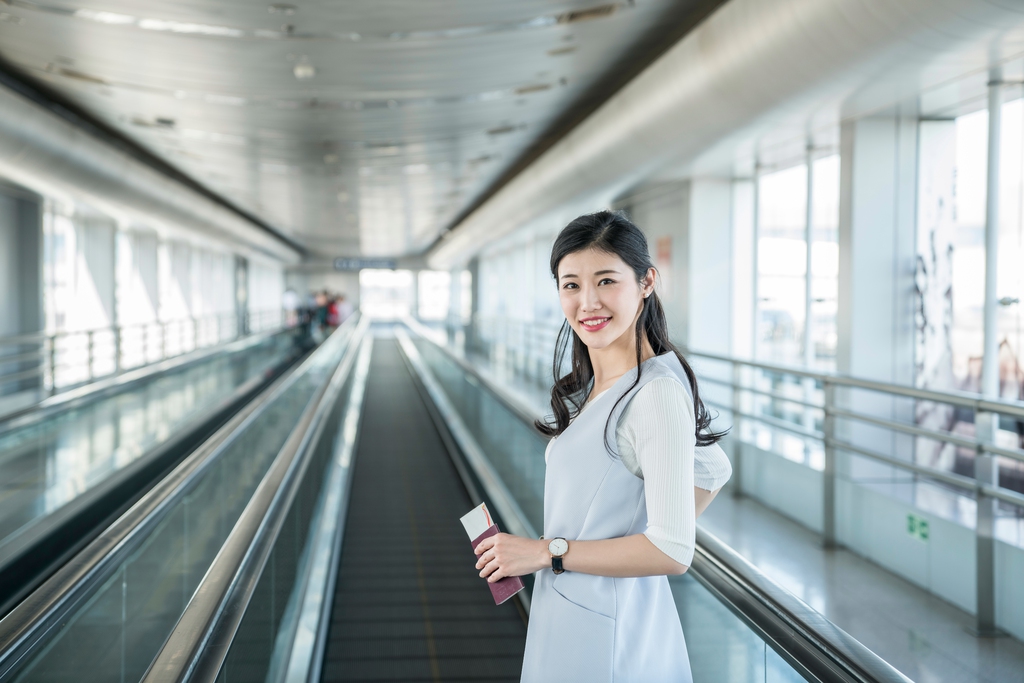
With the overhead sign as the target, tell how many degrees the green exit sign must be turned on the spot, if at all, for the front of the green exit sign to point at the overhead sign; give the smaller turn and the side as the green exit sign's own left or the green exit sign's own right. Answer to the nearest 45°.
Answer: approximately 90° to the green exit sign's own right

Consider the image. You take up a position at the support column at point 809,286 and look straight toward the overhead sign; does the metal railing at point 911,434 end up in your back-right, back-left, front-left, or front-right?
back-left

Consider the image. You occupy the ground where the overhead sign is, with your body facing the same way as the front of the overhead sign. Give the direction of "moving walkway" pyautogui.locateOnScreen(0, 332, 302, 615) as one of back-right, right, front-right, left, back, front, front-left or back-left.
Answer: front

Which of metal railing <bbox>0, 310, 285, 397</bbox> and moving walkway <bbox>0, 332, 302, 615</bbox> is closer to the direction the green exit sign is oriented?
the moving walkway

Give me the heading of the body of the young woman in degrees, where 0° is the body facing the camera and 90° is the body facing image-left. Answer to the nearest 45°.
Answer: approximately 45°

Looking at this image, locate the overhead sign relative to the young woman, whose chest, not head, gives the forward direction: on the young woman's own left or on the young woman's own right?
on the young woman's own right

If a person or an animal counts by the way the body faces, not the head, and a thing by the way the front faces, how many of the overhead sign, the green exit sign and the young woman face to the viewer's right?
0

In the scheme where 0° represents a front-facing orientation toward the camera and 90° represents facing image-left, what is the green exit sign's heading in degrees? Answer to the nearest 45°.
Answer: approximately 45°

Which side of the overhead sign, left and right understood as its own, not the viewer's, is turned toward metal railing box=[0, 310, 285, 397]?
front

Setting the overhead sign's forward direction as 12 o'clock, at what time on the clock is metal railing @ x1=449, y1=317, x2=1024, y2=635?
The metal railing is roughly at 12 o'clock from the overhead sign.

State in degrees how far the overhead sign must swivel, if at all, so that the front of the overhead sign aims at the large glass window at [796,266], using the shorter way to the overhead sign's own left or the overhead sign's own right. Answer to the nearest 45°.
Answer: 0° — it already faces it

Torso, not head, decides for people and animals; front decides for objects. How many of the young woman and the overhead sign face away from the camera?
0

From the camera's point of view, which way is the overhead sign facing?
toward the camera

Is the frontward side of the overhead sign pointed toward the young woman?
yes
